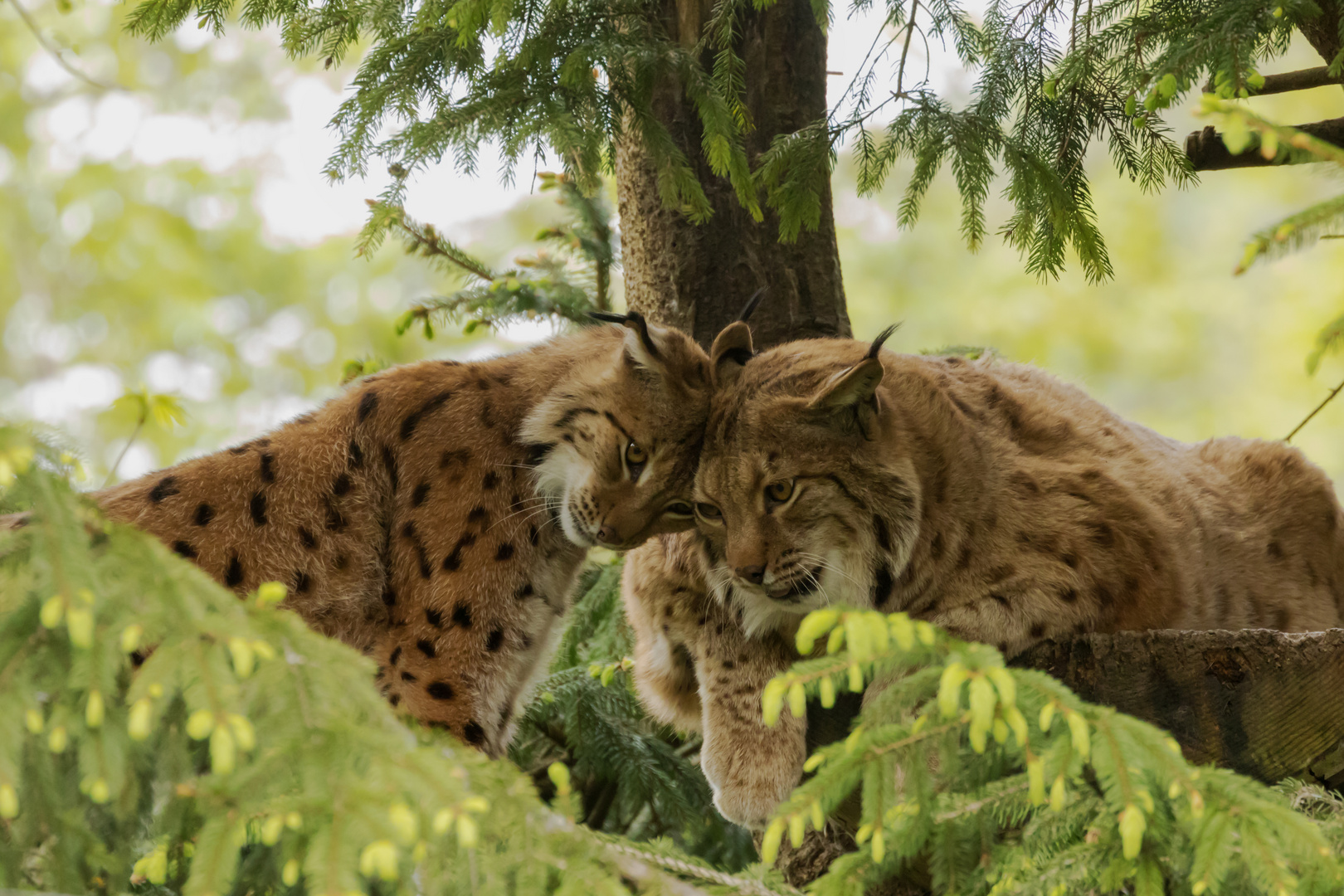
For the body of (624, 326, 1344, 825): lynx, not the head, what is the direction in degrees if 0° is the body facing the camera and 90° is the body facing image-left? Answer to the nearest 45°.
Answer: approximately 45°

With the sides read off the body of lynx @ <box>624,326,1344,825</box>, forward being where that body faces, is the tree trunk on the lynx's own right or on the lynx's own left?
on the lynx's own right

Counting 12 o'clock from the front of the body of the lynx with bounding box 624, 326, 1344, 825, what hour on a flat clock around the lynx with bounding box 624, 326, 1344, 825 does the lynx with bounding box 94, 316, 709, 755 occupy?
the lynx with bounding box 94, 316, 709, 755 is roughly at 1 o'clock from the lynx with bounding box 624, 326, 1344, 825.

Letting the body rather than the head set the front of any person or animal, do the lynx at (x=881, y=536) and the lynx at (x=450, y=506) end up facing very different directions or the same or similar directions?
very different directions

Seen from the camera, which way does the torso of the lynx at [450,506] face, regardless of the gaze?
to the viewer's right

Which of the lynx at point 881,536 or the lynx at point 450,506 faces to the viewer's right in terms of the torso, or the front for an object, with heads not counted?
the lynx at point 450,506

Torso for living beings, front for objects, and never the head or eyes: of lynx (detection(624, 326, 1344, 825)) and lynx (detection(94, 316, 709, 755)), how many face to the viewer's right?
1

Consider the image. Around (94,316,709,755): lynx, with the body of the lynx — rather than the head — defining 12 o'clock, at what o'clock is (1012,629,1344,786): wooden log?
The wooden log is roughly at 1 o'clock from the lynx.
